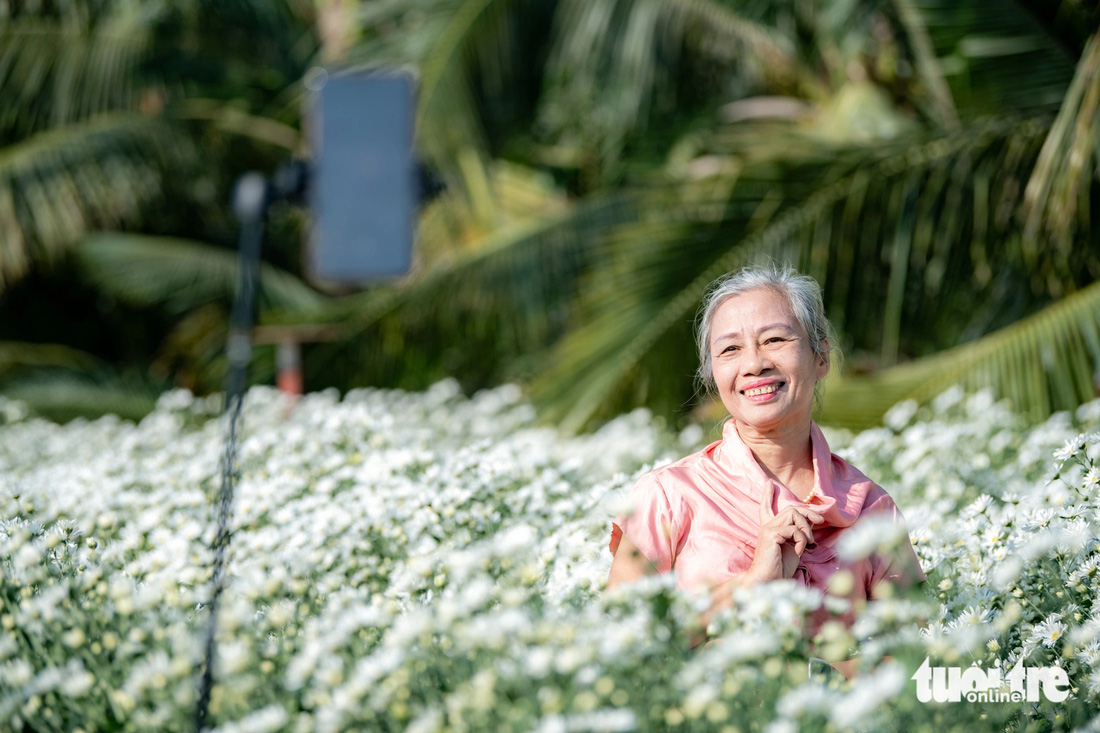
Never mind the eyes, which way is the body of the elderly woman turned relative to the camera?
toward the camera

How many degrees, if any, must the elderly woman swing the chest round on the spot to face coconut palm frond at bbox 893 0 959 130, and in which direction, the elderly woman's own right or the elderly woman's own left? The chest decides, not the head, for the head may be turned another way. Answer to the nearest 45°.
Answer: approximately 180°

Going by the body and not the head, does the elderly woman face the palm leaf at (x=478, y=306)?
no

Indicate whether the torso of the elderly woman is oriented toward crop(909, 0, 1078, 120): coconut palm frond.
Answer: no

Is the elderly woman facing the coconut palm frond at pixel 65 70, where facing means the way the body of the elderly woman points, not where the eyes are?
no

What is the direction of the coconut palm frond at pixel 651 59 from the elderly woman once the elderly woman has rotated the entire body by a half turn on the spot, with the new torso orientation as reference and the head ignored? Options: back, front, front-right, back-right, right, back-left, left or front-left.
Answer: front

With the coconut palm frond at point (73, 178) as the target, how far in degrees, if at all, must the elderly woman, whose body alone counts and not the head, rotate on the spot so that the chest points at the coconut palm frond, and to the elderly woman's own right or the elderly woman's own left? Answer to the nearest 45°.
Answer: approximately 135° to the elderly woman's own right

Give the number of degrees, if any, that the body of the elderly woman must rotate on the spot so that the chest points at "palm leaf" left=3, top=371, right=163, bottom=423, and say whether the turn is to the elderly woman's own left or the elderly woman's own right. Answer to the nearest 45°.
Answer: approximately 135° to the elderly woman's own right

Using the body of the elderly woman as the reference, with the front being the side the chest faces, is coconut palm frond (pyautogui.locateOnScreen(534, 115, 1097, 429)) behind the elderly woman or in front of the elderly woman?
behind

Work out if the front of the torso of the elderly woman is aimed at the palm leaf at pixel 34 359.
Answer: no
